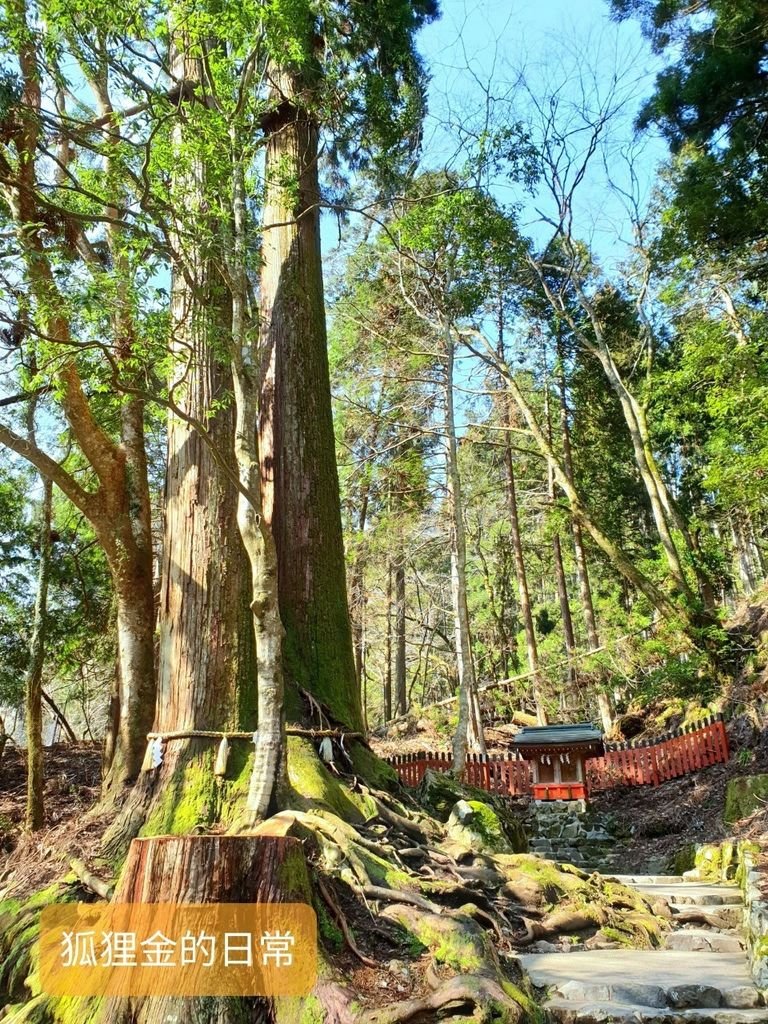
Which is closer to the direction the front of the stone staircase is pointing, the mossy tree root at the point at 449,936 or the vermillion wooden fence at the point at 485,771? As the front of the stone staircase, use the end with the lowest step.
the mossy tree root

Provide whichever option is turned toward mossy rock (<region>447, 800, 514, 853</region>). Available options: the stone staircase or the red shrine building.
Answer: the red shrine building

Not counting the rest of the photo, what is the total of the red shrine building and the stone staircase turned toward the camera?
2

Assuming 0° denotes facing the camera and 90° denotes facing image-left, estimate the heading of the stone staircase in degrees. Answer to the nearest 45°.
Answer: approximately 0°

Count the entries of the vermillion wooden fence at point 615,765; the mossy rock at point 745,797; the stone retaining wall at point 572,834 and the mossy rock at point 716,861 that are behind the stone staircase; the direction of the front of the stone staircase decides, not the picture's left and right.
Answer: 4

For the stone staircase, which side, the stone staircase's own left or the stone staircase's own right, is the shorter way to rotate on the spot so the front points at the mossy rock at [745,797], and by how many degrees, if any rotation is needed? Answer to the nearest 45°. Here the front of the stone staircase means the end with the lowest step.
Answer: approximately 180°

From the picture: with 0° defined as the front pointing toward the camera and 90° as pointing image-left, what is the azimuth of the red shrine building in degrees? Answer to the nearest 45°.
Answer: approximately 0°

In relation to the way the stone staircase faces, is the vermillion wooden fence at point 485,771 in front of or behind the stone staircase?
behind

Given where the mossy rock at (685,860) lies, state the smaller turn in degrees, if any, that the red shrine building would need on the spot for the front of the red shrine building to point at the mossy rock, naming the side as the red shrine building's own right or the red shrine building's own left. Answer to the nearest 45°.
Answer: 0° — it already faces it

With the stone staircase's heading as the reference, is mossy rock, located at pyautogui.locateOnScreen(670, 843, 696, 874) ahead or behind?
behind

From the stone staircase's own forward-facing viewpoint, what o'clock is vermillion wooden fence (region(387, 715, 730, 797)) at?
The vermillion wooden fence is roughly at 6 o'clock from the stone staircase.

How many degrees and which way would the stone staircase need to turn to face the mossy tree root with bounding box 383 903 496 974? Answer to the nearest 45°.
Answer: approximately 45° to its right
